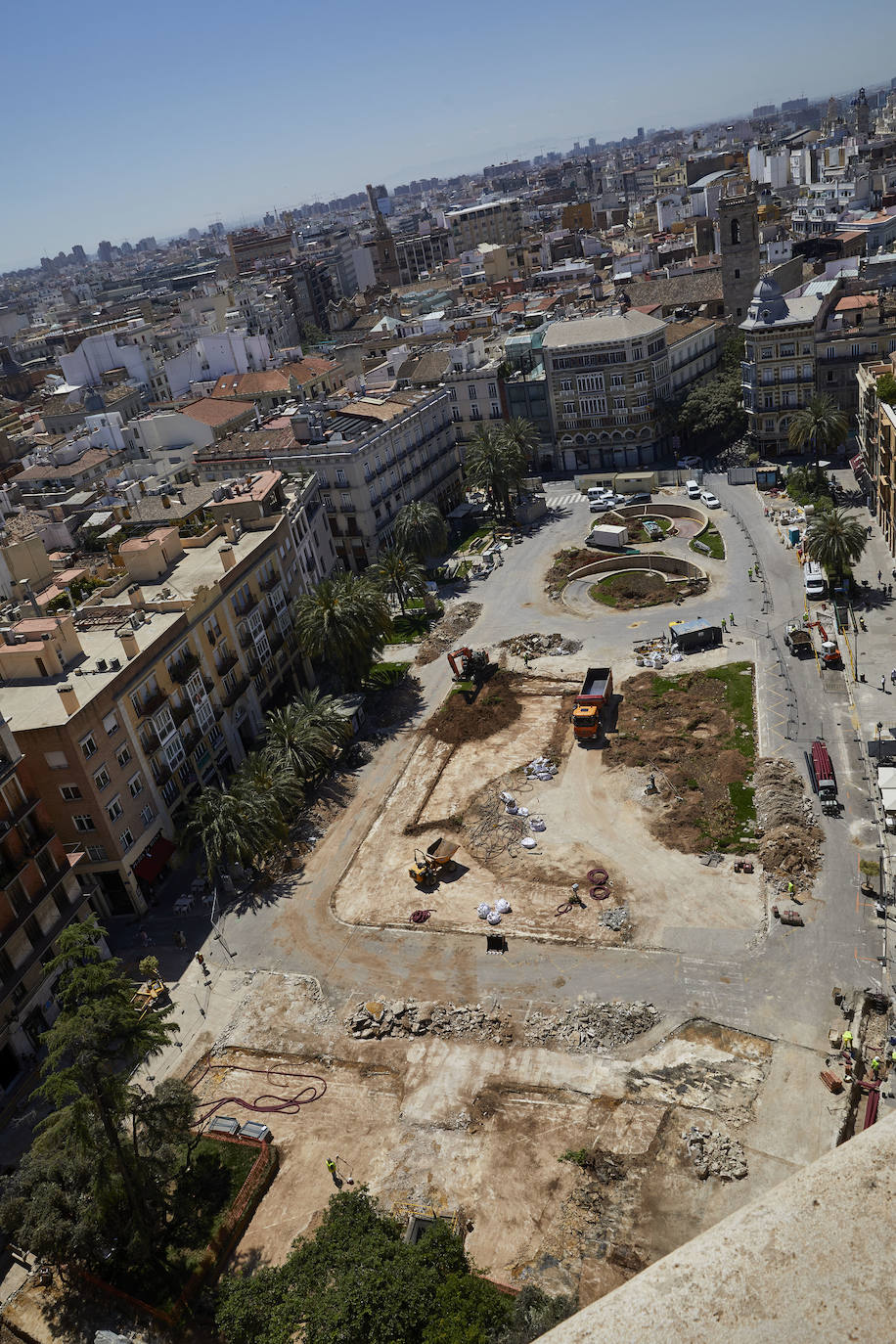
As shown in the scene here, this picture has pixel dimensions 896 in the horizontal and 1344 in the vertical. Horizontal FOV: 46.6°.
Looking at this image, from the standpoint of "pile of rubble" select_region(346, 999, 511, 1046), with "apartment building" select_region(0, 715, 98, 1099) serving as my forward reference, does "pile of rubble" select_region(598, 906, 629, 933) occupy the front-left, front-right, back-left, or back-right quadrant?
back-right

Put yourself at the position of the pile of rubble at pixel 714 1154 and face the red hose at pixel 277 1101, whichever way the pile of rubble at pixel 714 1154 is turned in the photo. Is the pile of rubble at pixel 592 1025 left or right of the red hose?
right

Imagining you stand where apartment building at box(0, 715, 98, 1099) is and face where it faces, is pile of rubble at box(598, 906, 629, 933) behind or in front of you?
in front

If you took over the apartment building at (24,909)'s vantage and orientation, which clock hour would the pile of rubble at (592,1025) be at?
The pile of rubble is roughly at 12 o'clock from the apartment building.

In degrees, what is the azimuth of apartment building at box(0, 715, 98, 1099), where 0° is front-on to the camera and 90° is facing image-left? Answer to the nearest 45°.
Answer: approximately 315°

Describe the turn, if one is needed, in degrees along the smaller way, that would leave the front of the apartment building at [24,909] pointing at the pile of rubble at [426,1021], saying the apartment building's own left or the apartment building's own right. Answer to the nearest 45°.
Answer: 0° — it already faces it

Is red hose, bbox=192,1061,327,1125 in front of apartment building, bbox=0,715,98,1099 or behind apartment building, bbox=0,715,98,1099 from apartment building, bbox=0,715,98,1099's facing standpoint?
in front

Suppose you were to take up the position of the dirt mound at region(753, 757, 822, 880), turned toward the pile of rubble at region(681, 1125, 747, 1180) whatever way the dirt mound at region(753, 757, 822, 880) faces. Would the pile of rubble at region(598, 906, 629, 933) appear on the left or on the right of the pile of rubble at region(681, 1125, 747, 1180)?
right
